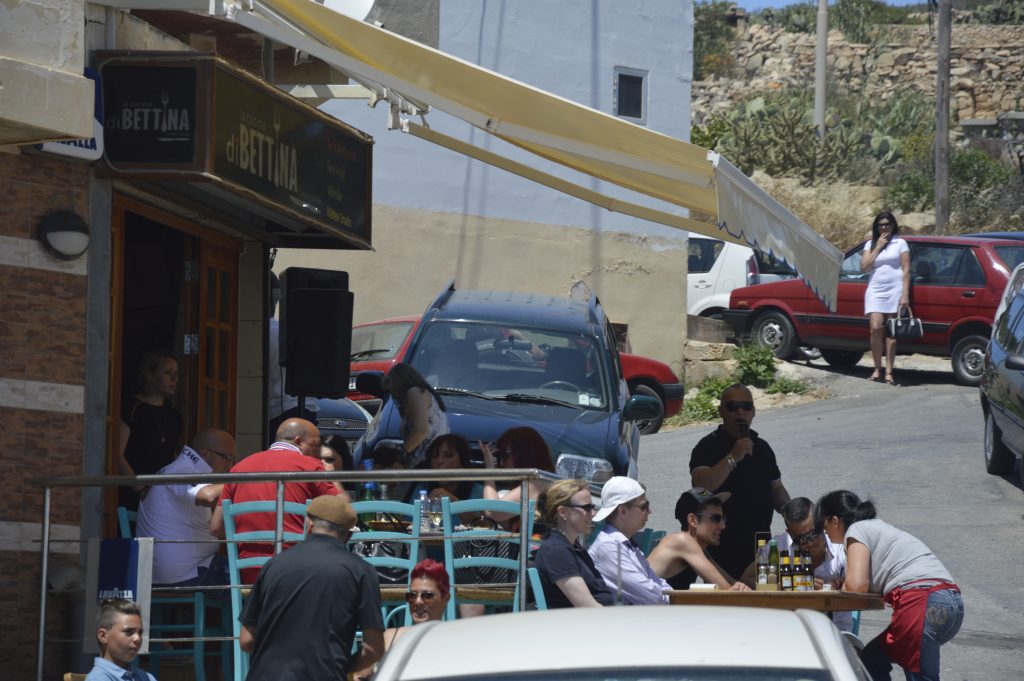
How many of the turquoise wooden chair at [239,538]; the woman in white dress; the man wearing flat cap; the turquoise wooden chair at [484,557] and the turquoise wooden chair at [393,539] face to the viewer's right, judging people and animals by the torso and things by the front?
0

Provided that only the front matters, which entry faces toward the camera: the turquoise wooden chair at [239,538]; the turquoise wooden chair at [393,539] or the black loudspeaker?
the black loudspeaker

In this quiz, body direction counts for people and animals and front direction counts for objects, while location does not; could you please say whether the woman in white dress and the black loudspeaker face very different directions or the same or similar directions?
same or similar directions

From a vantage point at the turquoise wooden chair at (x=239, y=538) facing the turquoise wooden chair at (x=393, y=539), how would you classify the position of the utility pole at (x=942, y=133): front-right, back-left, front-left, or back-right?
front-left

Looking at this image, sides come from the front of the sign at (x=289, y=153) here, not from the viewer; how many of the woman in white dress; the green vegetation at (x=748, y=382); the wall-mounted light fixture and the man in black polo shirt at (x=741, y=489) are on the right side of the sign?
1

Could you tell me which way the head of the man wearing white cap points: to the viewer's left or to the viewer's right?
to the viewer's right

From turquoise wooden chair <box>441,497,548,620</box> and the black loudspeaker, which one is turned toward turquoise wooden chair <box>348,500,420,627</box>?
the black loudspeaker

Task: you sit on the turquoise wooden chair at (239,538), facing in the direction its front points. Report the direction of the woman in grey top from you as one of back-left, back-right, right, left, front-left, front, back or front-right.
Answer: right

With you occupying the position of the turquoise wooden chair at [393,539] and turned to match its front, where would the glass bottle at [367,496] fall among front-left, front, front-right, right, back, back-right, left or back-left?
front

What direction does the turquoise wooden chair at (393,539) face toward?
away from the camera

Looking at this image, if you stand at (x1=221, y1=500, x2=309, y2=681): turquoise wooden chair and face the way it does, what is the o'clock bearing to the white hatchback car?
The white hatchback car is roughly at 1 o'clock from the turquoise wooden chair.

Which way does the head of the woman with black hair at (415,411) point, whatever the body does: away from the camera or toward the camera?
away from the camera

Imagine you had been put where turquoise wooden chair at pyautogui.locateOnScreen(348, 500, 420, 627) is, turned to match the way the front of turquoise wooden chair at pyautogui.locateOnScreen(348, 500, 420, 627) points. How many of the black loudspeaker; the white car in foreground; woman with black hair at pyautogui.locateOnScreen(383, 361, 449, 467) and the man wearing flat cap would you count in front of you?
2

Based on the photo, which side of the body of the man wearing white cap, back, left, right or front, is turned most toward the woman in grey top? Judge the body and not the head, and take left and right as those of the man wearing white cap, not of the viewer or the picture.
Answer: front

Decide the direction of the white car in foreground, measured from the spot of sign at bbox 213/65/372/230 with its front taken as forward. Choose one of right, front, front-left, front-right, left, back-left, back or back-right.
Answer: front-right

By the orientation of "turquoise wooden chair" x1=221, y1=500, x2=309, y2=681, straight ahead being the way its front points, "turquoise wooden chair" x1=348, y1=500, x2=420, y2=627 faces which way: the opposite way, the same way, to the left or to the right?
the same way

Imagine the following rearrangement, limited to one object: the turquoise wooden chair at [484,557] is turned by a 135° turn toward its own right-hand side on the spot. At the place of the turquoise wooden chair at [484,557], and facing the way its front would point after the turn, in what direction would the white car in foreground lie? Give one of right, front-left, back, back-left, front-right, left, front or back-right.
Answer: front-right

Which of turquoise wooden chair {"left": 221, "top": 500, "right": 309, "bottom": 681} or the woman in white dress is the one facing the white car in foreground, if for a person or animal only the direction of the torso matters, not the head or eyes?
the woman in white dress

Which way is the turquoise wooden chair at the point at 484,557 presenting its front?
away from the camera
